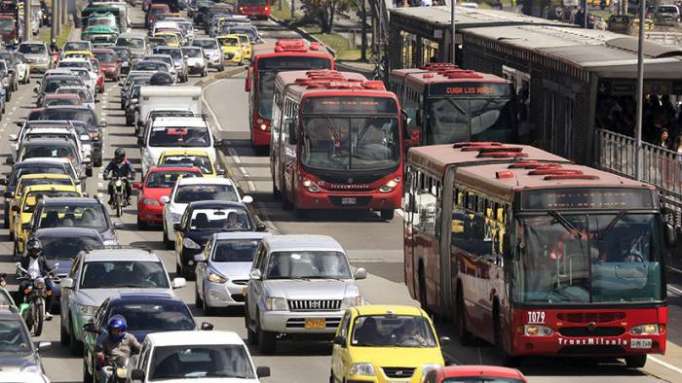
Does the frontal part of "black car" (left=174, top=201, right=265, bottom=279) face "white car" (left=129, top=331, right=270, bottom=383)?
yes

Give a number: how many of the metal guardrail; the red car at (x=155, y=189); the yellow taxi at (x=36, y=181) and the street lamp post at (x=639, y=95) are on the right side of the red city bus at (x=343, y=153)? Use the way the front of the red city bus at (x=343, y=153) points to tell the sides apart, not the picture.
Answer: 2

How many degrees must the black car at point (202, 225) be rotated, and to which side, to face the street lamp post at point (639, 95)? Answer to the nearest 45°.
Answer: approximately 90° to its left

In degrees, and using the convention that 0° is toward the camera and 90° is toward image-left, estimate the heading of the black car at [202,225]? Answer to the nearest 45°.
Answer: approximately 0°

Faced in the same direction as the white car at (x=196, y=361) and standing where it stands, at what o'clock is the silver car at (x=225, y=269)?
The silver car is roughly at 6 o'clock from the white car.

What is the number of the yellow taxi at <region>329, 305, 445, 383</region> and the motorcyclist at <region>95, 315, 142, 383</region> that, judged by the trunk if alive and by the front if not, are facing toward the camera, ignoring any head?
2

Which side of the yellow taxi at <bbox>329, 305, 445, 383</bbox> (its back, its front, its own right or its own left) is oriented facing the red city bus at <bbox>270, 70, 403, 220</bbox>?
back

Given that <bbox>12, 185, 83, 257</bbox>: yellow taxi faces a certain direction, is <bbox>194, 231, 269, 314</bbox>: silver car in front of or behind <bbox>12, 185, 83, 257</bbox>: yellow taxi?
in front

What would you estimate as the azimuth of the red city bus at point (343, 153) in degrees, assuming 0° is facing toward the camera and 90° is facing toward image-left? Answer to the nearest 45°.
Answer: approximately 0°
